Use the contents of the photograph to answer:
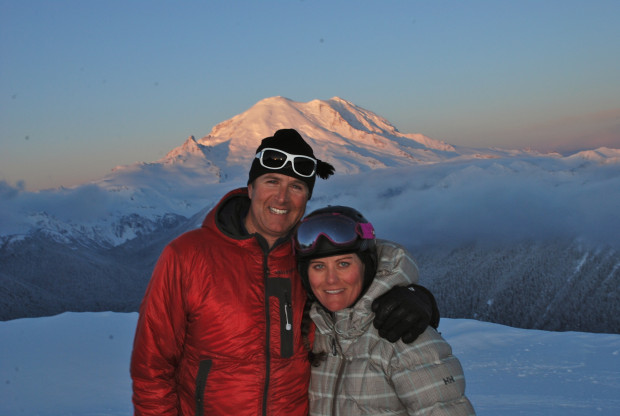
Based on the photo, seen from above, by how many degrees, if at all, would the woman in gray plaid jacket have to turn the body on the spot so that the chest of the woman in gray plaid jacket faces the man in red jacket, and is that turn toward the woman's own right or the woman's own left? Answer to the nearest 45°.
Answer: approximately 45° to the woman's own right

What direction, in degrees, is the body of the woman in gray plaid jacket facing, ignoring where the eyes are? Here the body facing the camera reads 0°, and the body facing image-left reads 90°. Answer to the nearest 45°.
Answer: approximately 45°
